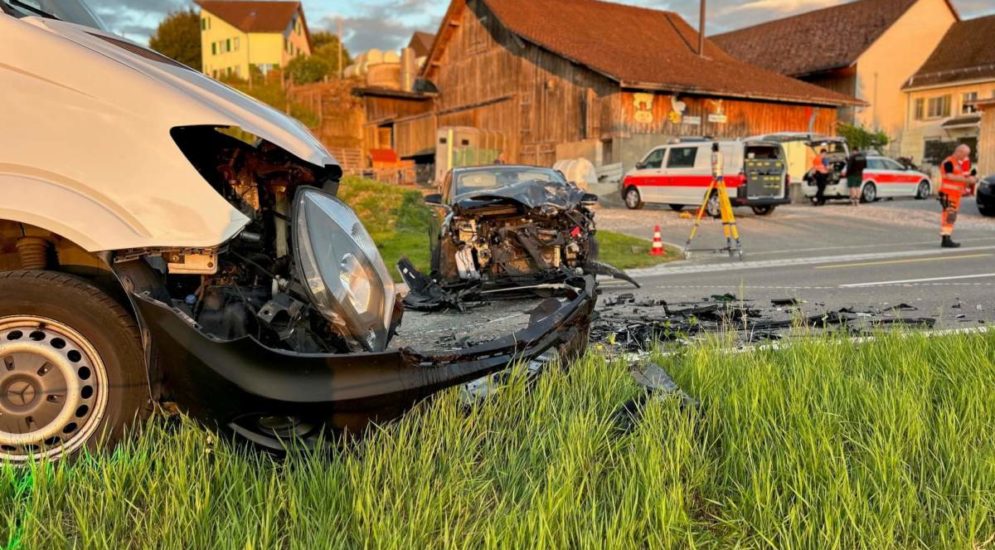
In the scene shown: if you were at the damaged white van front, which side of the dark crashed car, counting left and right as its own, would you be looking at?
front

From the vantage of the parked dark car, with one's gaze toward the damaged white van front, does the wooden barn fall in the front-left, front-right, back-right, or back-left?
back-right

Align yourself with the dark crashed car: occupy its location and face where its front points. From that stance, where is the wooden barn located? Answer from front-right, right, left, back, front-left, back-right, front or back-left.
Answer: back

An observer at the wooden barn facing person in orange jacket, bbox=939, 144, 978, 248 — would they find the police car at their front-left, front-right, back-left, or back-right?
front-left

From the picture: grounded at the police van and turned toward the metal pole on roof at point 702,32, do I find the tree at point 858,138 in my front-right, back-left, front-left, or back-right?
front-right

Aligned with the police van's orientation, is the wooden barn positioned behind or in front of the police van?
in front

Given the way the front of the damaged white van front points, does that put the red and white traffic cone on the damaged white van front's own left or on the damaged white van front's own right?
on the damaged white van front's own left

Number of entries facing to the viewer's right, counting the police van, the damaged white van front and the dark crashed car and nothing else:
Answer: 1

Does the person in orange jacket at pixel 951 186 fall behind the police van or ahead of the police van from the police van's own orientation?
behind

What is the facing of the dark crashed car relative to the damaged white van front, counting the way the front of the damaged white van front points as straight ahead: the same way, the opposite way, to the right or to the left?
to the right

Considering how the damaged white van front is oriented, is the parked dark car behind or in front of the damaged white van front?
in front

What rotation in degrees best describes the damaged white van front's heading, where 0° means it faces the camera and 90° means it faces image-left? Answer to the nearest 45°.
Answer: approximately 270°

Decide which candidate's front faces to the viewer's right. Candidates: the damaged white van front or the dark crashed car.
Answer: the damaged white van front

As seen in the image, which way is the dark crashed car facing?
toward the camera

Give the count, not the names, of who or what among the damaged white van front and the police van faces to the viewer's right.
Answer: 1
